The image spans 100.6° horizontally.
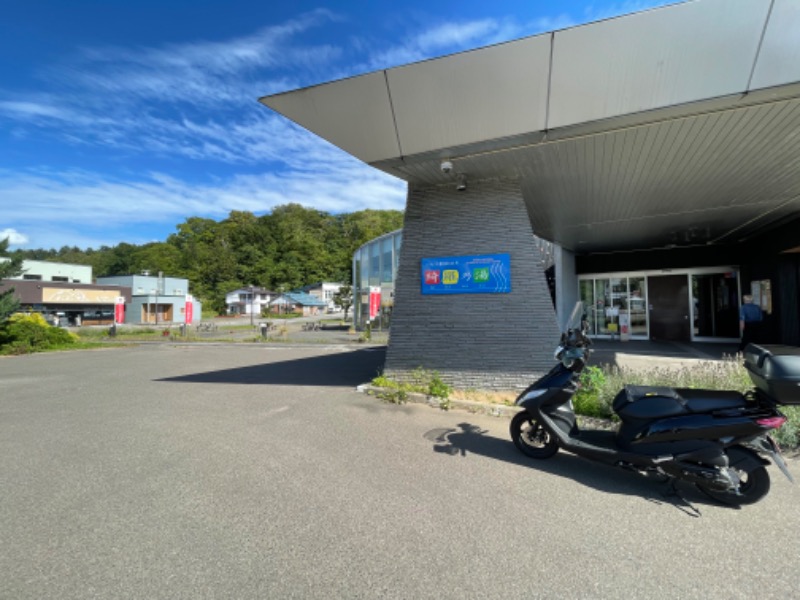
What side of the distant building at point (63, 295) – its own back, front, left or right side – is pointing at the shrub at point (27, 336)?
front

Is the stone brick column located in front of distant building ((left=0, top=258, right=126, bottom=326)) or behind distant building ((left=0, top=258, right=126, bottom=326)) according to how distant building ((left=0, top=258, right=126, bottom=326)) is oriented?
in front

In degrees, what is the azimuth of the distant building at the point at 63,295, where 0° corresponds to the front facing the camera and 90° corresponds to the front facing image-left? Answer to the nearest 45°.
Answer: approximately 0°

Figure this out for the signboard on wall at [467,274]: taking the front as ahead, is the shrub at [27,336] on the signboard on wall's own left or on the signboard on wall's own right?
on the signboard on wall's own right

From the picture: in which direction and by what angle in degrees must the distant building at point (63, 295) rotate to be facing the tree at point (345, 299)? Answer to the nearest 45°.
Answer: approximately 45° to its left

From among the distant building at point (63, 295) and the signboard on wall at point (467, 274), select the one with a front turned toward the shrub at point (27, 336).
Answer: the distant building

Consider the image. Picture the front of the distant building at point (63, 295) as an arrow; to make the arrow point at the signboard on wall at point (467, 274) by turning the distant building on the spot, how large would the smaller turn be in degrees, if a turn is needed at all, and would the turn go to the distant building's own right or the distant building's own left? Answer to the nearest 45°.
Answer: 0° — it already faces it

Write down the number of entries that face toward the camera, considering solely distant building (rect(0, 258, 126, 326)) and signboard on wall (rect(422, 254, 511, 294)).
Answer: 2

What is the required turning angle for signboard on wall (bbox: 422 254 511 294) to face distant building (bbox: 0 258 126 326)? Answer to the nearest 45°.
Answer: approximately 135° to its right

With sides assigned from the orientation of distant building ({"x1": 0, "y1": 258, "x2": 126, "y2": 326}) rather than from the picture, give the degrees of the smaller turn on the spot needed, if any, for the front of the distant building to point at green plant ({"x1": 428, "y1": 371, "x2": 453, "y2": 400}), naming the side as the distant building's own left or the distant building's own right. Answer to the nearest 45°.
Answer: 0° — it already faces it
